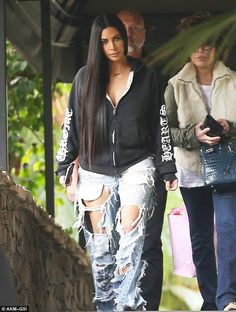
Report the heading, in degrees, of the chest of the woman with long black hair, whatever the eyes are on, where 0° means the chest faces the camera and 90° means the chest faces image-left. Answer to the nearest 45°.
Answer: approximately 0°

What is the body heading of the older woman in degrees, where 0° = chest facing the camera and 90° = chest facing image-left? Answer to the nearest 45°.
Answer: approximately 0°

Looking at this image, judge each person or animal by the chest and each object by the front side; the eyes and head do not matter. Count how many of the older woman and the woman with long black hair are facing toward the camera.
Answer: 2

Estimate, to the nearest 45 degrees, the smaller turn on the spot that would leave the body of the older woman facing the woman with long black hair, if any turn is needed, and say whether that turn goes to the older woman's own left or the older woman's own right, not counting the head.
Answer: approximately 45° to the older woman's own right
